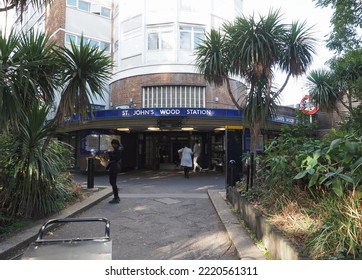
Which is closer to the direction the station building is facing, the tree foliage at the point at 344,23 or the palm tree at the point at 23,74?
the palm tree

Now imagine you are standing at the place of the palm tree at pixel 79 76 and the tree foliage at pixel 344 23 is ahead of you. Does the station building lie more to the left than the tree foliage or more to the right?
left

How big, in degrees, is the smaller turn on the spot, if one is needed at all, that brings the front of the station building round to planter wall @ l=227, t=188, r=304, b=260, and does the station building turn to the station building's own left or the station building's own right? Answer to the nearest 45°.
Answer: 0° — it already faces it

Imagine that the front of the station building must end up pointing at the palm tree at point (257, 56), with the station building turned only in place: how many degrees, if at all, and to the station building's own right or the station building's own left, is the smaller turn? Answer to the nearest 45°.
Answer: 0° — it already faces it

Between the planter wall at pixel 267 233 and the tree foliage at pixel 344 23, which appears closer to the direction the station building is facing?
the planter wall

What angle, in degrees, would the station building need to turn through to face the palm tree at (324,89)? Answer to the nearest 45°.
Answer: approximately 45° to its left

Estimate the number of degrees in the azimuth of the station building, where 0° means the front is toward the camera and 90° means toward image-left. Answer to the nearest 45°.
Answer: approximately 0°

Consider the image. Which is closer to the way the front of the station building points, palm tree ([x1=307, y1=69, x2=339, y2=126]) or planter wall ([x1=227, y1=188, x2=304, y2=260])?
the planter wall

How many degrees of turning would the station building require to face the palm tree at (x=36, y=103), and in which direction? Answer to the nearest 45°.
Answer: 0° — it already faces it
